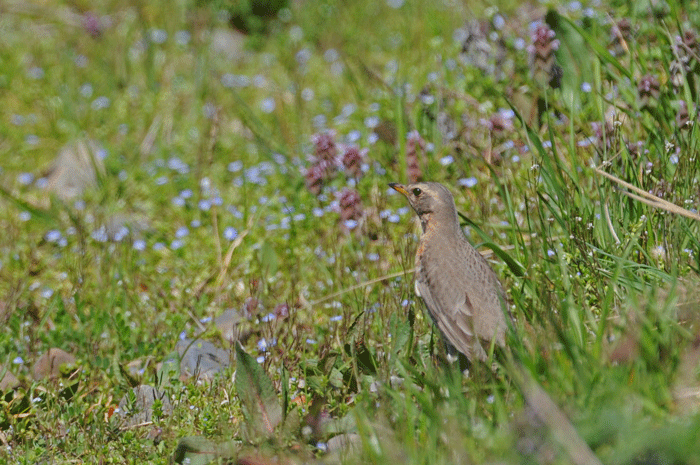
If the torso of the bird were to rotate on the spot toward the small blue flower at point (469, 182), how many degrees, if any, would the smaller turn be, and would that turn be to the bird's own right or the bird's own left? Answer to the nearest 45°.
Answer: approximately 45° to the bird's own right

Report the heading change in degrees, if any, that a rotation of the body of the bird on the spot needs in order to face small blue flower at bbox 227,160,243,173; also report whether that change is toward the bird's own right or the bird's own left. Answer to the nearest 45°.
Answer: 0° — it already faces it

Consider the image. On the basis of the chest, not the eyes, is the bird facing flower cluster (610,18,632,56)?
no

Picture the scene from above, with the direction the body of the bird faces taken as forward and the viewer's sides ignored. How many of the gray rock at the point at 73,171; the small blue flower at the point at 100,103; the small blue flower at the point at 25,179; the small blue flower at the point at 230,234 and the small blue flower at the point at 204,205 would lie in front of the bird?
5

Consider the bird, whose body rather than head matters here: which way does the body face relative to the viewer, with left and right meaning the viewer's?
facing away from the viewer and to the left of the viewer

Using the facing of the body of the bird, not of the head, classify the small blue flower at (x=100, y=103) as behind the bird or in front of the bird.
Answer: in front

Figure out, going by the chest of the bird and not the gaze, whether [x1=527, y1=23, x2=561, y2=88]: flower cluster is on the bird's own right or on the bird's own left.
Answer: on the bird's own right

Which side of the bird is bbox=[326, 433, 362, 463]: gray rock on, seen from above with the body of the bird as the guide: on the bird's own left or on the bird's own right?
on the bird's own left

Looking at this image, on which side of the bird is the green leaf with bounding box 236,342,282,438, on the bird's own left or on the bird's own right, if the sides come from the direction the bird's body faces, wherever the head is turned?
on the bird's own left

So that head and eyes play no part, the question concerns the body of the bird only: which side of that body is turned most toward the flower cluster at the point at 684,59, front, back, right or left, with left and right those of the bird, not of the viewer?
right

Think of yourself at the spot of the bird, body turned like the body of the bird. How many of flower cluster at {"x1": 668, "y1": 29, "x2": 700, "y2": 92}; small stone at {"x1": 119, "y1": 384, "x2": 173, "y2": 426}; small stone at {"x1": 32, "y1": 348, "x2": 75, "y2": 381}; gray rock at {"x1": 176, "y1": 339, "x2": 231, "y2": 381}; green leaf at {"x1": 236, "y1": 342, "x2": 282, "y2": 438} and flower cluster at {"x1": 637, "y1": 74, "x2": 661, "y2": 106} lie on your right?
2

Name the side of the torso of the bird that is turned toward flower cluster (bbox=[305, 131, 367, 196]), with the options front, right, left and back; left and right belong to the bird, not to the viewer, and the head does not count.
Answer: front

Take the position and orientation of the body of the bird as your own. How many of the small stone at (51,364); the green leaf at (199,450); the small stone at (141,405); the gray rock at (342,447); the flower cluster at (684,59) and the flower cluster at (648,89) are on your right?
2

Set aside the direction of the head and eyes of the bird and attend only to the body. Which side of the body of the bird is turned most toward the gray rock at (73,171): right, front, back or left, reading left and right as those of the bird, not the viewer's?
front

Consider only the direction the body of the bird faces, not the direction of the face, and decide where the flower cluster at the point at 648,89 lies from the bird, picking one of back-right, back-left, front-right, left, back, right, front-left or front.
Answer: right

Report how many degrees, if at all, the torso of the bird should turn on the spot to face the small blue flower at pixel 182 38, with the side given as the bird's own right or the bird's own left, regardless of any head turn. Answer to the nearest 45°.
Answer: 0° — it already faces it

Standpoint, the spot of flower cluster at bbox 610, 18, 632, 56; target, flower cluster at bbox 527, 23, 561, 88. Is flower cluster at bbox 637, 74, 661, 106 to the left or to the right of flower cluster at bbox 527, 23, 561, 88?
left
